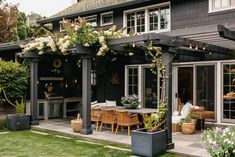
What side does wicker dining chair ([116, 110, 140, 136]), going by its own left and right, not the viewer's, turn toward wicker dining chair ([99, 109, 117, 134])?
left

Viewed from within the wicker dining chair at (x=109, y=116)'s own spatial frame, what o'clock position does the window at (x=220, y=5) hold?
The window is roughly at 1 o'clock from the wicker dining chair.

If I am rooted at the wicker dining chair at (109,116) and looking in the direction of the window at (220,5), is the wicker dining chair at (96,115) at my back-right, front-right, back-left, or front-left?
back-left

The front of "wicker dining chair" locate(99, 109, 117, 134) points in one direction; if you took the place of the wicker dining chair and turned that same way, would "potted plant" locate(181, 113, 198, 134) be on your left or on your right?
on your right

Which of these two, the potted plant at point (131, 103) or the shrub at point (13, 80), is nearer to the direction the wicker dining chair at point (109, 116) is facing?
the potted plant

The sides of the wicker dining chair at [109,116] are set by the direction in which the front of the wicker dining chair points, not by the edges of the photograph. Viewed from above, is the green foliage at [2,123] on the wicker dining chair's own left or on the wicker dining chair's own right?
on the wicker dining chair's own left

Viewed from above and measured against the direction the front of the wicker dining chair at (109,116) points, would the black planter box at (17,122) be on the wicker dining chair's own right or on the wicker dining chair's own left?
on the wicker dining chair's own left

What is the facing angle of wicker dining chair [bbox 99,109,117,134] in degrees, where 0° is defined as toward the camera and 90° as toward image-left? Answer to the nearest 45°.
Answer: approximately 225°

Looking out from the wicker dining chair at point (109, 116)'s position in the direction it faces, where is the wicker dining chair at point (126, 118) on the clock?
the wicker dining chair at point (126, 118) is roughly at 3 o'clock from the wicker dining chair at point (109, 116).

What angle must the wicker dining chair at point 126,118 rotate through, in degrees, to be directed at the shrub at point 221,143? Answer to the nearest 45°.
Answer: approximately 135° to its right

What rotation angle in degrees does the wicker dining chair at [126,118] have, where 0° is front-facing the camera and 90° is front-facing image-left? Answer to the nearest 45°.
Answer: approximately 225°
